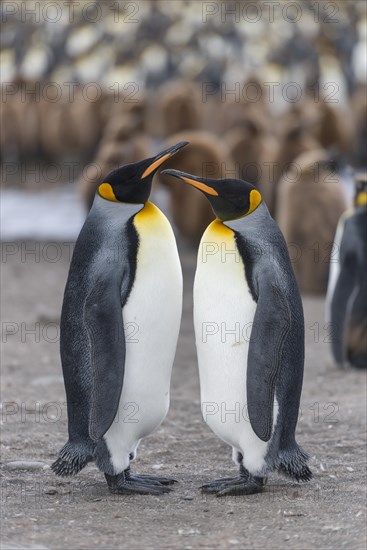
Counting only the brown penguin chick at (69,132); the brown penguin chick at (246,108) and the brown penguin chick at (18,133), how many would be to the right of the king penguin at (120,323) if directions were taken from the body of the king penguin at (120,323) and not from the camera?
0

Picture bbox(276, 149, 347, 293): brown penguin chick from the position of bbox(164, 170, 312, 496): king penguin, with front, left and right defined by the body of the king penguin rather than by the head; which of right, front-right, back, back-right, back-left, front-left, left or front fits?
right

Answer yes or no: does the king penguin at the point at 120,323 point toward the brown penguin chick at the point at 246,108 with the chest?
no

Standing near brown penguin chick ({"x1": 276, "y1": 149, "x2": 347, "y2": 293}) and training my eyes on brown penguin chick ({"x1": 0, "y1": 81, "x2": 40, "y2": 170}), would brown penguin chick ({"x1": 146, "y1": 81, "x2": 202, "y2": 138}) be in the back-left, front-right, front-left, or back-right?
front-right

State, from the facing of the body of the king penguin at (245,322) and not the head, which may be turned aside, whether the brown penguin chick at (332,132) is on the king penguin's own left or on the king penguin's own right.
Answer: on the king penguin's own right

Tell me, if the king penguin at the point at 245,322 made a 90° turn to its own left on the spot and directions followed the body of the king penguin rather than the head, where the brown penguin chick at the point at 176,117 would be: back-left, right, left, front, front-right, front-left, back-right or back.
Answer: back

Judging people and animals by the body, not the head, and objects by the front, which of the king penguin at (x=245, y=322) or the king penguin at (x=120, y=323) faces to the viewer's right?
the king penguin at (x=120, y=323)

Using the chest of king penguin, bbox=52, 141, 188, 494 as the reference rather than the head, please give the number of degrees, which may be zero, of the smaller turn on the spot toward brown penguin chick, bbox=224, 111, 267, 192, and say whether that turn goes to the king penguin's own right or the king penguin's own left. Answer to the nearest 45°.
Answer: approximately 90° to the king penguin's own left

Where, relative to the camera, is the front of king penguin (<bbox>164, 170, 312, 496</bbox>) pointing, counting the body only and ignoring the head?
to the viewer's left

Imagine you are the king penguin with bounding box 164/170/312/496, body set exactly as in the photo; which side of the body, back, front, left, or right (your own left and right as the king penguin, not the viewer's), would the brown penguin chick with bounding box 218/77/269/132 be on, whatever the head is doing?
right

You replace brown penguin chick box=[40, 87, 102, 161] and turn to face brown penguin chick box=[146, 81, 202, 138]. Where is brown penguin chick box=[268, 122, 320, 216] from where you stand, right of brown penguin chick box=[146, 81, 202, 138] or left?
right

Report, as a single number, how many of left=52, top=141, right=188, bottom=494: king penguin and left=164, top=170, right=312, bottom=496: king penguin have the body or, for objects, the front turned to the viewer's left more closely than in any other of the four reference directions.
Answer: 1

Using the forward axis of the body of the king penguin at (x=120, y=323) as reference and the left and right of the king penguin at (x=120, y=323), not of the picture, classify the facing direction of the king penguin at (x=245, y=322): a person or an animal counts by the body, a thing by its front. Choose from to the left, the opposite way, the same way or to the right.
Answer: the opposite way

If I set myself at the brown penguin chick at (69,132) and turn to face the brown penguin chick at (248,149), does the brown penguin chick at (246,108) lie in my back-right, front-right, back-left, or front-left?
front-left

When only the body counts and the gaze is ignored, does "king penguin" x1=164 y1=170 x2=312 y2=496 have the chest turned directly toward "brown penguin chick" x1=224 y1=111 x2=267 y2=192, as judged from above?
no

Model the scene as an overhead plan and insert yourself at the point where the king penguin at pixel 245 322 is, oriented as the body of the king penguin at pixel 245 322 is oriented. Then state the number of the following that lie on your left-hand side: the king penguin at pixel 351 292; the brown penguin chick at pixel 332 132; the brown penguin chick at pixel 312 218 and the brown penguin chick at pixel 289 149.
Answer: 0

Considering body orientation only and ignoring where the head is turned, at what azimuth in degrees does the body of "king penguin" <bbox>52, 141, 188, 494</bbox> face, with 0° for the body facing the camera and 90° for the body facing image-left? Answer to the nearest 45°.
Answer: approximately 270°
